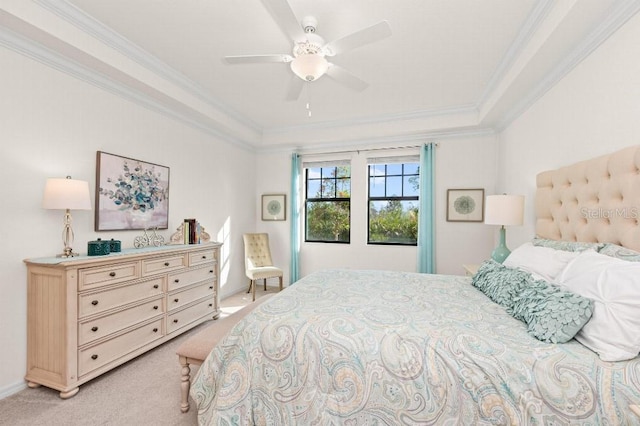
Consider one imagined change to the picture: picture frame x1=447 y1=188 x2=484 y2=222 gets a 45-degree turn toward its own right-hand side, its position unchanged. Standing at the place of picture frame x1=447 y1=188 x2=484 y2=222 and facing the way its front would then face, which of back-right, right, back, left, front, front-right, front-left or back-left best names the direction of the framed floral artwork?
front

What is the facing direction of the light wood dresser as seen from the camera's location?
facing the viewer and to the right of the viewer

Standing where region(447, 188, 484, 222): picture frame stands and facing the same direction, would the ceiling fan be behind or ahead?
ahead

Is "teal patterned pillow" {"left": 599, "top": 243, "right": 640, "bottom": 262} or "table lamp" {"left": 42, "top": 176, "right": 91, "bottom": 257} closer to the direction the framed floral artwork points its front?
the teal patterned pillow

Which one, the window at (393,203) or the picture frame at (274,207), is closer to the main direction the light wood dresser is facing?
the window

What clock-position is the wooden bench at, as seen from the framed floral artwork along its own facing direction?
The wooden bench is roughly at 1 o'clock from the framed floral artwork.

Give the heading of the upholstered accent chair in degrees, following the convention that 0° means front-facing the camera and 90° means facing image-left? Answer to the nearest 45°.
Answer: approximately 315°

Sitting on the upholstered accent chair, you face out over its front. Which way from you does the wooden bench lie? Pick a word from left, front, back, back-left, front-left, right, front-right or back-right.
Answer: front-right

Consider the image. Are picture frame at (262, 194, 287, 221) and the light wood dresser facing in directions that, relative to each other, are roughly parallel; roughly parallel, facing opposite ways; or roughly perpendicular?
roughly perpendicular

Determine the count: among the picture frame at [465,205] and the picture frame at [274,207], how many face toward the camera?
2

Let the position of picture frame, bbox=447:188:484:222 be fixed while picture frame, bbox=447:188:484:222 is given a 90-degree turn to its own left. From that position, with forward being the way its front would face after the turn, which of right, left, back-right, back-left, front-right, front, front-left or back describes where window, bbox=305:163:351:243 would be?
back

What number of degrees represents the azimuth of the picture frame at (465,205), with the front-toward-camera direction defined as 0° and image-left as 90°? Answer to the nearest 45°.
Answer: approximately 0°

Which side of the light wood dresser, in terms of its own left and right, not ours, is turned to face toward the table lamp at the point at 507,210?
front

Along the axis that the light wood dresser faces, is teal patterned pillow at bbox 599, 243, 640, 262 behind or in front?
in front

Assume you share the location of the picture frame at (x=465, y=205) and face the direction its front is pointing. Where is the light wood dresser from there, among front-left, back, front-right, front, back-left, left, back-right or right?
front-right
